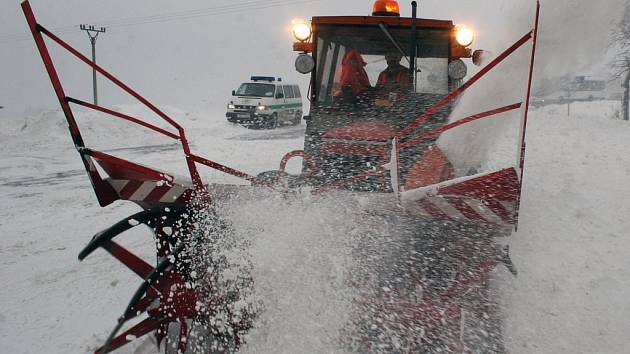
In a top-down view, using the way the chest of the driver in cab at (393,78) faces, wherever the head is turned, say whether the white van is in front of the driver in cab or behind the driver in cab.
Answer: behind

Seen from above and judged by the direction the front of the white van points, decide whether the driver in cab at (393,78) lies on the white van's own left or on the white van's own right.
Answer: on the white van's own left

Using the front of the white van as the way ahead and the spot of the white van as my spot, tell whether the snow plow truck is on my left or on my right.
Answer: on my left

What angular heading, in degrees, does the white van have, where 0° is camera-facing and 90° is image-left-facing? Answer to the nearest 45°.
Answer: approximately 45°

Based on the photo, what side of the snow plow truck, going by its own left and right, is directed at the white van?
back
